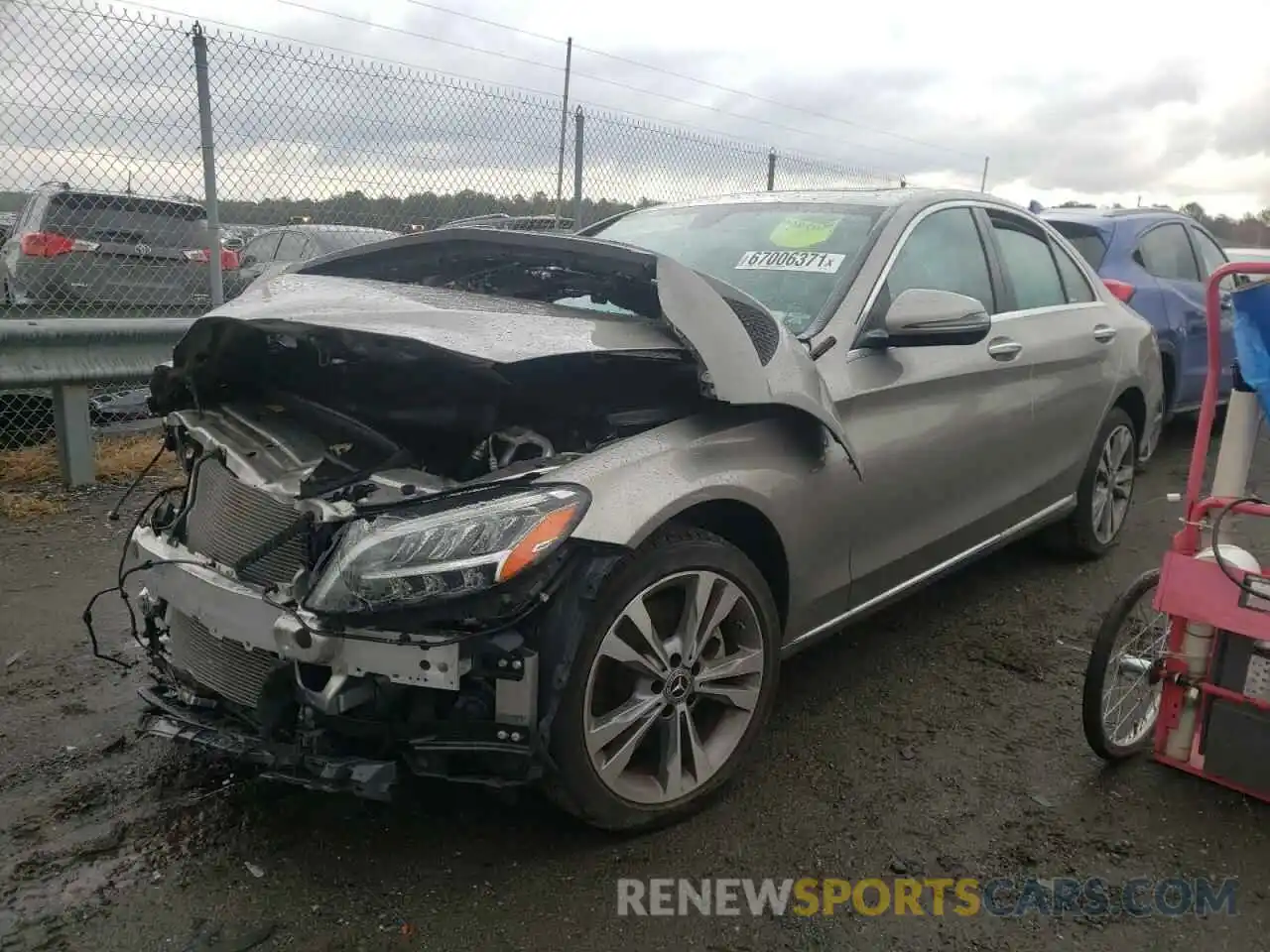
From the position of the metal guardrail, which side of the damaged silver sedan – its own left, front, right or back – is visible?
right

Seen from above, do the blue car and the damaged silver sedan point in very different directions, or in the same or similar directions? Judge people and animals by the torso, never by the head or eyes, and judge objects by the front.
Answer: very different directions

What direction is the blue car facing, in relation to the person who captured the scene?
facing away from the viewer and to the right of the viewer

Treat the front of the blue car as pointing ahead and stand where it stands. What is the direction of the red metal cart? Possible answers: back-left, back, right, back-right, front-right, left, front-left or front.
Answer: back-right

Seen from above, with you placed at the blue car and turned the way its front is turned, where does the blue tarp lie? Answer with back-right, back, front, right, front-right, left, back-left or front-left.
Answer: back-right

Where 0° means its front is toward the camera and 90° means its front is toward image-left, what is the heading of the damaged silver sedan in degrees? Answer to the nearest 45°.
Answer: approximately 45°

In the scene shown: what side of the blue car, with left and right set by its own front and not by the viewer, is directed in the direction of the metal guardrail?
back
